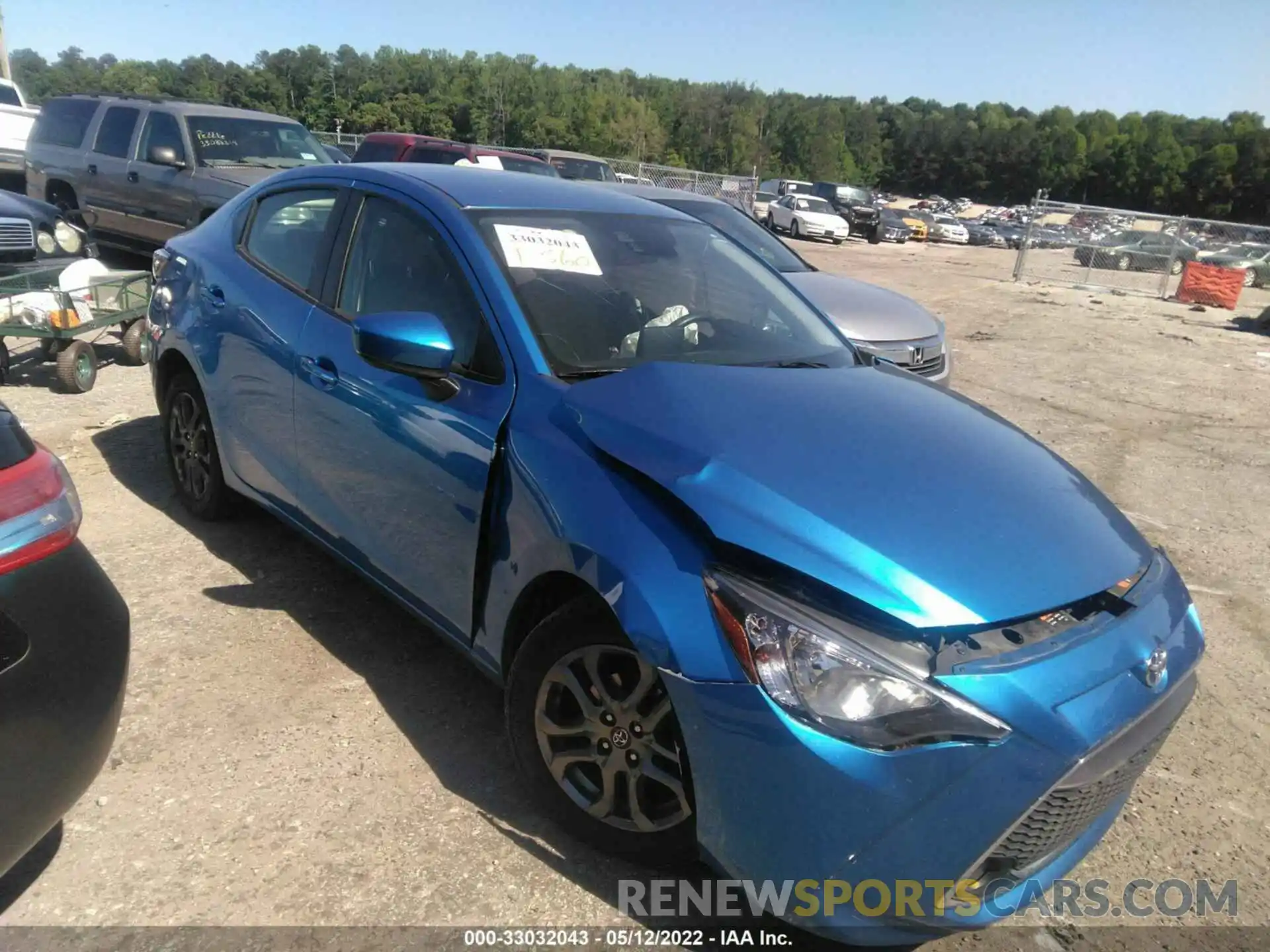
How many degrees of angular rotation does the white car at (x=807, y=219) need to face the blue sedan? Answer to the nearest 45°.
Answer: approximately 45° to its right

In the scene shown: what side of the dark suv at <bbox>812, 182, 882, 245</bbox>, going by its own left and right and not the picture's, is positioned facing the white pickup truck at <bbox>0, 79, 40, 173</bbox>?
right

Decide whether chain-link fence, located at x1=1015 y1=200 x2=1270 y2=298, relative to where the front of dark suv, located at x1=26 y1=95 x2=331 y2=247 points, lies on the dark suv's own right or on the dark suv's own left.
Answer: on the dark suv's own left

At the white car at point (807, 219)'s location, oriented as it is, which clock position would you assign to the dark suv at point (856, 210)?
The dark suv is roughly at 8 o'clock from the white car.

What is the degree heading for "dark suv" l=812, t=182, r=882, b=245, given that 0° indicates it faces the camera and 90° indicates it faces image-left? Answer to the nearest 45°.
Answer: approximately 315°

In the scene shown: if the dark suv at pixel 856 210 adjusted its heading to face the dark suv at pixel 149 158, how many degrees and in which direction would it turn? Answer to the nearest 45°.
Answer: approximately 45° to its right

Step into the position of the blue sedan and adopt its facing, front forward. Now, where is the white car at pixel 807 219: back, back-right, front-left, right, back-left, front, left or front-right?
back-left

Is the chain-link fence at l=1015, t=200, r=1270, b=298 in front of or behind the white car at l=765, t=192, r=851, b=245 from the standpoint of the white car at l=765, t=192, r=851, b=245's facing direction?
in front

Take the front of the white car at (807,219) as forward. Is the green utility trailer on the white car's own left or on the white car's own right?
on the white car's own right

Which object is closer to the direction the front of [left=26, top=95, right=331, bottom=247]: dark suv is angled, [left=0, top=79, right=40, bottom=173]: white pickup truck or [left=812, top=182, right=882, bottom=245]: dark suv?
the dark suv

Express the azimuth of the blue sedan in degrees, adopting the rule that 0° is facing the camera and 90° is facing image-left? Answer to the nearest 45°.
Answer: approximately 315°
